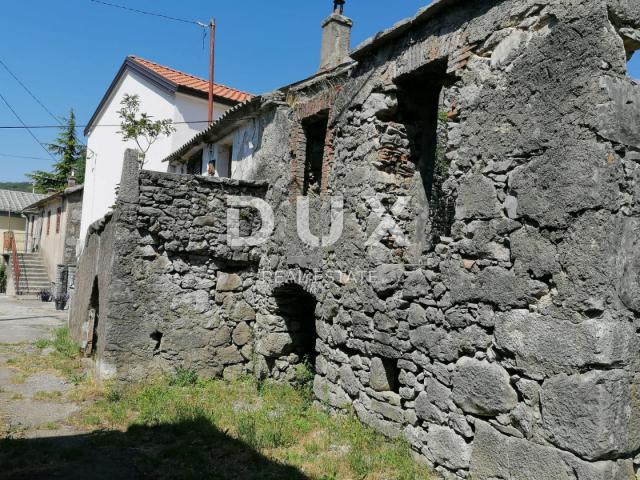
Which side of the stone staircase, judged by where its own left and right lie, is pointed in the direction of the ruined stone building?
front

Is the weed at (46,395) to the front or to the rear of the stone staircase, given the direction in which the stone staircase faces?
to the front

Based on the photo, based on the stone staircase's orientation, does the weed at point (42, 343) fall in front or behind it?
in front

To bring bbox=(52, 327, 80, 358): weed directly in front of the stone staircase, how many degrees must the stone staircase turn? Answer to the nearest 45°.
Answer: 0° — it already faces it

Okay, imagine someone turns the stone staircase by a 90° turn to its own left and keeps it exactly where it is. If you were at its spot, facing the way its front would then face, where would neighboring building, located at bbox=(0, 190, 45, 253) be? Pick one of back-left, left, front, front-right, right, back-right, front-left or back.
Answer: left
